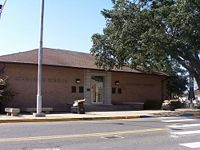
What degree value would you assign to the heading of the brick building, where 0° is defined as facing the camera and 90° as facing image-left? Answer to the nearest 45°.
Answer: approximately 315°

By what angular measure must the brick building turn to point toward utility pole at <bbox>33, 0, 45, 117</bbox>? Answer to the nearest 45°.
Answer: approximately 45° to its right
